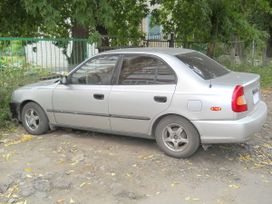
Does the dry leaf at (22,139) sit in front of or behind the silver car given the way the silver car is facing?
in front

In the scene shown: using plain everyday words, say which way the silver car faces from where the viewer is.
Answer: facing away from the viewer and to the left of the viewer

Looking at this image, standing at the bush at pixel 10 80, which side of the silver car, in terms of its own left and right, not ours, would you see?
front

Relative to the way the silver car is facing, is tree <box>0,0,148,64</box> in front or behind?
in front

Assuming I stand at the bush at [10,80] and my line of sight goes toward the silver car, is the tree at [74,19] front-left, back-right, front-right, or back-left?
back-left

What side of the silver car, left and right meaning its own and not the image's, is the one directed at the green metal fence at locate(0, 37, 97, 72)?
front
